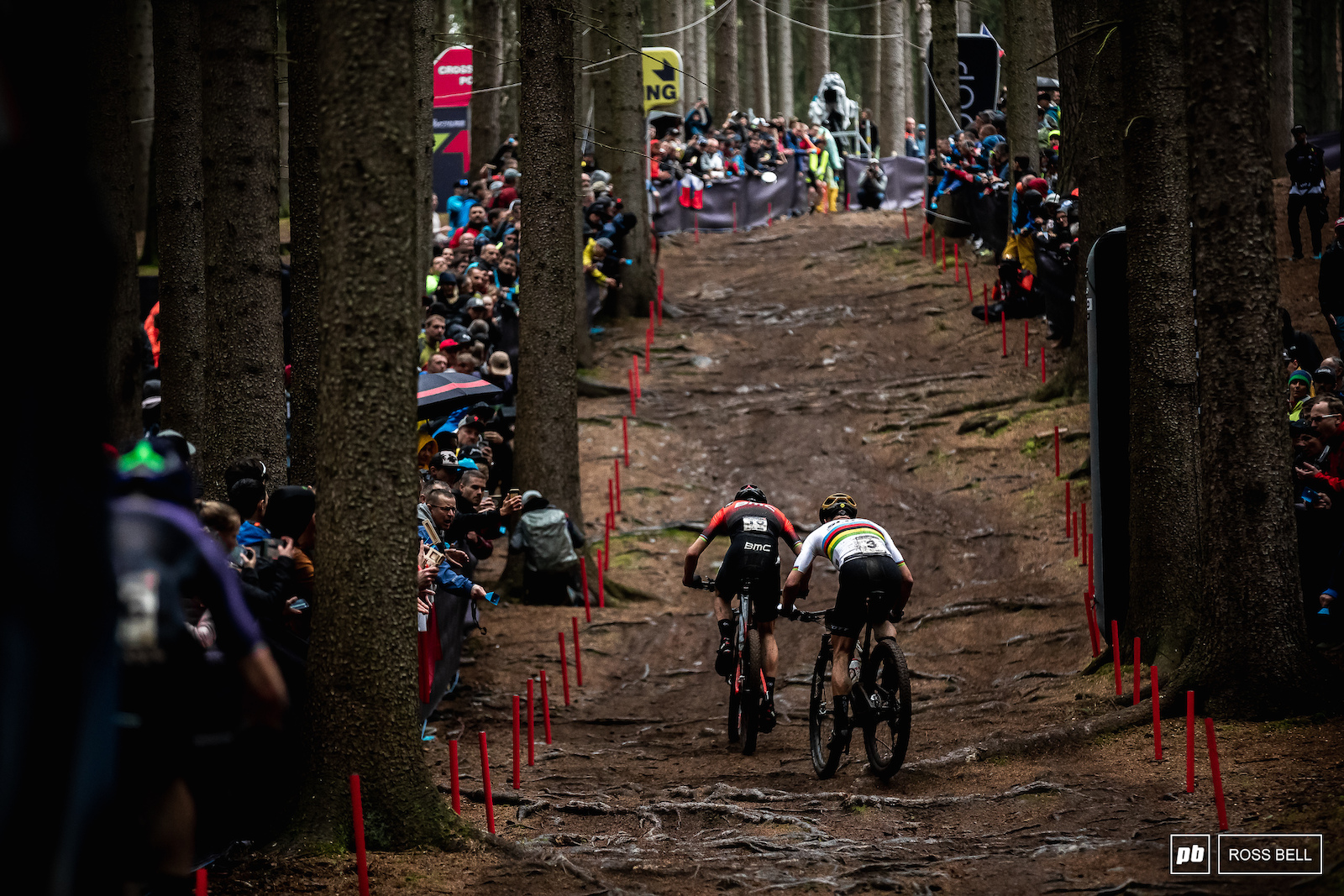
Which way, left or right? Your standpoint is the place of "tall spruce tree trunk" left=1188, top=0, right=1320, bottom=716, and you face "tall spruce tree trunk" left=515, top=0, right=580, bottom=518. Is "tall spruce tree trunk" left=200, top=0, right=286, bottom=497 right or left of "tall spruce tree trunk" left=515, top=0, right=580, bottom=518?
left

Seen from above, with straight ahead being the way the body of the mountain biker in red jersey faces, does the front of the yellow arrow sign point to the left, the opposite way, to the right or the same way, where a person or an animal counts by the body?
the opposite way

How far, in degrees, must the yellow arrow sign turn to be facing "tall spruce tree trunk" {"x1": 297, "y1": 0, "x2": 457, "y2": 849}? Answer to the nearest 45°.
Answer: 0° — it already faces it

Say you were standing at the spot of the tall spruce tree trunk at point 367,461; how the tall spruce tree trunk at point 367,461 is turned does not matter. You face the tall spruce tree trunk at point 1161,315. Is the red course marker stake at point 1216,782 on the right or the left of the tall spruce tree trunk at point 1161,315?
right

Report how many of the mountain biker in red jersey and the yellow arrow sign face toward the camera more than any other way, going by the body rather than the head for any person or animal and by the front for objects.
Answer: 1

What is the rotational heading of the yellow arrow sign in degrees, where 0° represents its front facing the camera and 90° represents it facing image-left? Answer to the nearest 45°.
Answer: approximately 0°

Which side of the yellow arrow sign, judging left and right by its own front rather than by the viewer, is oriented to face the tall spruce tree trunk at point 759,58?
back

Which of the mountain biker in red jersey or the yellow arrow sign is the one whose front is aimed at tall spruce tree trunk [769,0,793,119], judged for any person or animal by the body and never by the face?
the mountain biker in red jersey

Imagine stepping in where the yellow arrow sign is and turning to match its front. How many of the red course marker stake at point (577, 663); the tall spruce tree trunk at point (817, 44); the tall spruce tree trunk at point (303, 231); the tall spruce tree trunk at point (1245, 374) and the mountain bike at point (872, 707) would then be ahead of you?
4

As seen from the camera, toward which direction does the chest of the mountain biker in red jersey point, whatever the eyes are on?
away from the camera

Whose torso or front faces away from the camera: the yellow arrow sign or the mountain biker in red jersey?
the mountain biker in red jersey

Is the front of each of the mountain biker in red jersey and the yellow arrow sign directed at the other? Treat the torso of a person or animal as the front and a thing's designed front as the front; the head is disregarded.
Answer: yes
